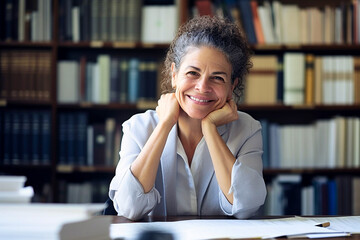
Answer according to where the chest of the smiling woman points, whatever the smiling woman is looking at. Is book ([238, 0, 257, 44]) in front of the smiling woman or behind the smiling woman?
behind

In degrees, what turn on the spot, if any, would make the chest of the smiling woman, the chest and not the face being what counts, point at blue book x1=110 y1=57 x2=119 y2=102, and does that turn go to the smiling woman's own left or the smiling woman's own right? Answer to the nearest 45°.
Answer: approximately 180°

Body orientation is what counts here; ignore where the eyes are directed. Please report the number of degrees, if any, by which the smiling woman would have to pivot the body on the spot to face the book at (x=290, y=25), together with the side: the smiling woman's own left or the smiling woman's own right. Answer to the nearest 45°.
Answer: approximately 180°

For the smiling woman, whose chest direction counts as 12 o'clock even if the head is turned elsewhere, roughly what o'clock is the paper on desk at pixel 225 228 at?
The paper on desk is roughly at 12 o'clock from the smiling woman.

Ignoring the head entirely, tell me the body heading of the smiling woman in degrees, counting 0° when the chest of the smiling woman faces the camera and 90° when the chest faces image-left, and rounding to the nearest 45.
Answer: approximately 0°
